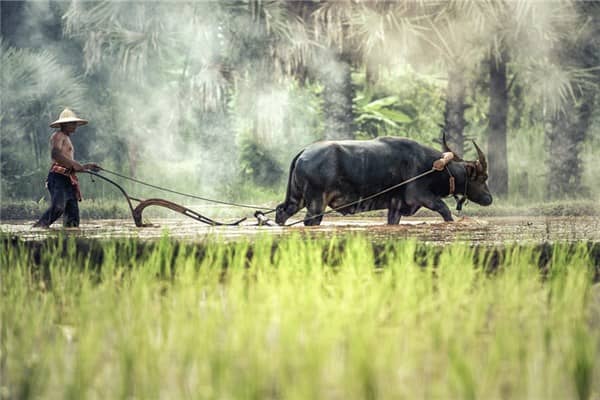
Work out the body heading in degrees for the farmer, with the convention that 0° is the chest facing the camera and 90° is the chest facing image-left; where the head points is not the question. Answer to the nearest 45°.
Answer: approximately 270°

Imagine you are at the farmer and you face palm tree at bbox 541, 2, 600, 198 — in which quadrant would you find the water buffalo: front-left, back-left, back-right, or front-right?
front-right

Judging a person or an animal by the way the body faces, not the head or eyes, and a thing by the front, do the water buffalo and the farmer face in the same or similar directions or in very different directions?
same or similar directions

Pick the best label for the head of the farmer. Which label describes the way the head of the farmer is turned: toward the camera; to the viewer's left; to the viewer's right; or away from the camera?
to the viewer's right

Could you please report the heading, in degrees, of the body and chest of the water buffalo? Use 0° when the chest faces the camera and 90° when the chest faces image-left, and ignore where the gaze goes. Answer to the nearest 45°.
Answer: approximately 270°

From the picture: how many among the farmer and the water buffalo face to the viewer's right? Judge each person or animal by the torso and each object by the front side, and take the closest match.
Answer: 2

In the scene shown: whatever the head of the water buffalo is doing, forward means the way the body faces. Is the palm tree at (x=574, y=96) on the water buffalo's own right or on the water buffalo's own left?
on the water buffalo's own left

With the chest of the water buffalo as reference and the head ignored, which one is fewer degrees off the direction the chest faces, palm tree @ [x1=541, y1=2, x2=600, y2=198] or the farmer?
the palm tree

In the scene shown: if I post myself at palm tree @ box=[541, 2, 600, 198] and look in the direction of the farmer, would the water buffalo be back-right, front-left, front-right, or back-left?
front-left

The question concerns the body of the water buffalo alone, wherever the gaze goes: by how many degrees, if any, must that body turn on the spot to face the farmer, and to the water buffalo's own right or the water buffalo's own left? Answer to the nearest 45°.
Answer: approximately 180°
